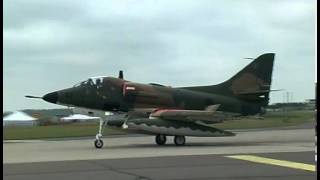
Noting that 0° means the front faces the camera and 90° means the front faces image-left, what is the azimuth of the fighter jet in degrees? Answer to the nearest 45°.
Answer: approximately 90°
